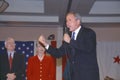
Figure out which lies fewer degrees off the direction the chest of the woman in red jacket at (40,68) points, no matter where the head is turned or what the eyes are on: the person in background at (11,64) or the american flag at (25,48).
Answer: the person in background

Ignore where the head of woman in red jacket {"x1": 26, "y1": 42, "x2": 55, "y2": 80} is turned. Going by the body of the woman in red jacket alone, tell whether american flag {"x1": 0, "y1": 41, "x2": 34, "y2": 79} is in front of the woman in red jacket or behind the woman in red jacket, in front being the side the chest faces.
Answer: behind

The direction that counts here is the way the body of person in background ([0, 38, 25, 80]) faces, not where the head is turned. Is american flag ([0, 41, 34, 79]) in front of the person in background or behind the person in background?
behind

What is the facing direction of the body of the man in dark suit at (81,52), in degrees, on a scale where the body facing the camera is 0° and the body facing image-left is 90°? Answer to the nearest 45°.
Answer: approximately 45°

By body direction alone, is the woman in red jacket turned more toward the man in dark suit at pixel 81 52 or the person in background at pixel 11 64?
the man in dark suit

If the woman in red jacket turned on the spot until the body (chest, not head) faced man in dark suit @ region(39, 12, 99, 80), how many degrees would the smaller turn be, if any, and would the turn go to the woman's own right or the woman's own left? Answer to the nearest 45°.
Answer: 0° — they already face them

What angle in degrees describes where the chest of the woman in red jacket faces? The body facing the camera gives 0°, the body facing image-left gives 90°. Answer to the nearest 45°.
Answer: approximately 0°

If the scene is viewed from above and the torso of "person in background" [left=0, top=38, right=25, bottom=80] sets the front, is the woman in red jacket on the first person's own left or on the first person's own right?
on the first person's own left

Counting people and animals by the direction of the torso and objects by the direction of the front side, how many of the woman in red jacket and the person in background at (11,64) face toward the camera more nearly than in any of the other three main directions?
2

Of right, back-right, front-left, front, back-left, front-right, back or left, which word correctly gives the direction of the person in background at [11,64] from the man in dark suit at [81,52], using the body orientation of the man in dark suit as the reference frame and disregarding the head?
right
